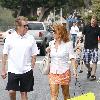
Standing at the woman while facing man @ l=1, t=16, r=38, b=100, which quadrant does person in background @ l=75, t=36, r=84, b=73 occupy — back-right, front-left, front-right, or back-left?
back-right

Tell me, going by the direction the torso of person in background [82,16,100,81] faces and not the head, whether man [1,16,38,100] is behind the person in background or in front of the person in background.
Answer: in front

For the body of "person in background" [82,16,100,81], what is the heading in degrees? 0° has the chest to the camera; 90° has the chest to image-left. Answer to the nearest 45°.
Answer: approximately 0°

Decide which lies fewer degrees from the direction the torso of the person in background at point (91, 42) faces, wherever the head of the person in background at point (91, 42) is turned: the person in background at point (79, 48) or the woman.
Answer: the woman

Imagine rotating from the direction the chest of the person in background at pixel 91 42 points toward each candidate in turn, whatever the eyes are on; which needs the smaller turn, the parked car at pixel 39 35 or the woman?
the woman

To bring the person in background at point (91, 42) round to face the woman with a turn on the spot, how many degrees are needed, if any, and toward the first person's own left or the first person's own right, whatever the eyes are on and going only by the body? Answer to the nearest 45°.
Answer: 0° — they already face them
